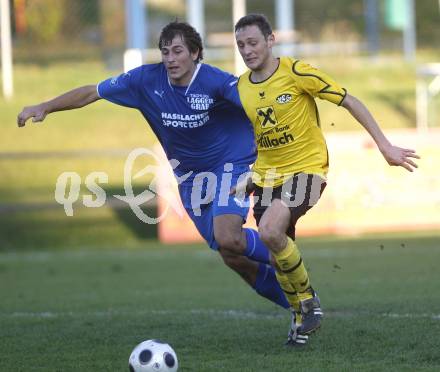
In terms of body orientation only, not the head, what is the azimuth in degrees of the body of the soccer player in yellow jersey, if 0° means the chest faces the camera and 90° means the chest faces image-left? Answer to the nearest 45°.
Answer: approximately 45°

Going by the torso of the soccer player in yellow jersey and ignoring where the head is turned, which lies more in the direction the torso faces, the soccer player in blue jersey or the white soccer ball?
the white soccer ball

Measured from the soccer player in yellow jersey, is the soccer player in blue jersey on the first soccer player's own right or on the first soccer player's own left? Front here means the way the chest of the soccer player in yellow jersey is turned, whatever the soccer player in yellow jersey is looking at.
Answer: on the first soccer player's own right

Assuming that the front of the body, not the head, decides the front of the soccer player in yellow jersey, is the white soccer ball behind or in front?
in front
